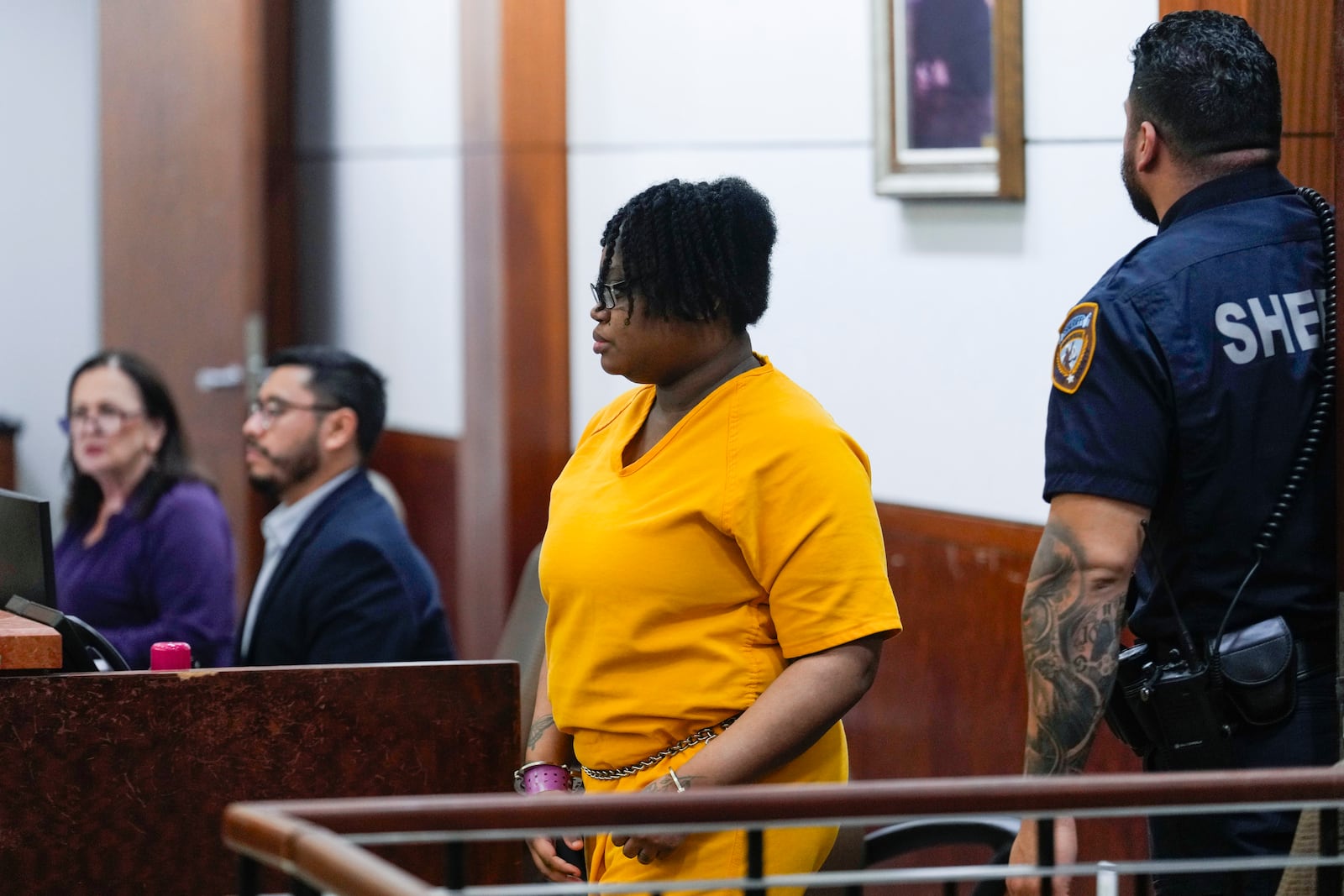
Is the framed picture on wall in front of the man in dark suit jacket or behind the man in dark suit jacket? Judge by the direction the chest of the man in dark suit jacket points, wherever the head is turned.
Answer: behind

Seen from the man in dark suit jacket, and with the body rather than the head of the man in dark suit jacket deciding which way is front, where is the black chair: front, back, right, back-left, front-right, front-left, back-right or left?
back-left

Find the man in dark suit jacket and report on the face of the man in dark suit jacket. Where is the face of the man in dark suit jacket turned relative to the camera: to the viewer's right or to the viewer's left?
to the viewer's left

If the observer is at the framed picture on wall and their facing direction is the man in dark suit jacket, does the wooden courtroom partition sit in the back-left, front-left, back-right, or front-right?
front-left

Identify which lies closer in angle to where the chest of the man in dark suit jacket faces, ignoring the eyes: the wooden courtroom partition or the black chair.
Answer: the wooden courtroom partition

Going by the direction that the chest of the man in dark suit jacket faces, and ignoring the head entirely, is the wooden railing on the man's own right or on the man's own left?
on the man's own left

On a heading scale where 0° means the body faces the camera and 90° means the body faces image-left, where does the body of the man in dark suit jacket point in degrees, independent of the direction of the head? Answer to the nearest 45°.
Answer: approximately 90°

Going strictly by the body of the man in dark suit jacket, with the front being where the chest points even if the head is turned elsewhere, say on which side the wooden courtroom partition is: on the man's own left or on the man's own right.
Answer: on the man's own left
